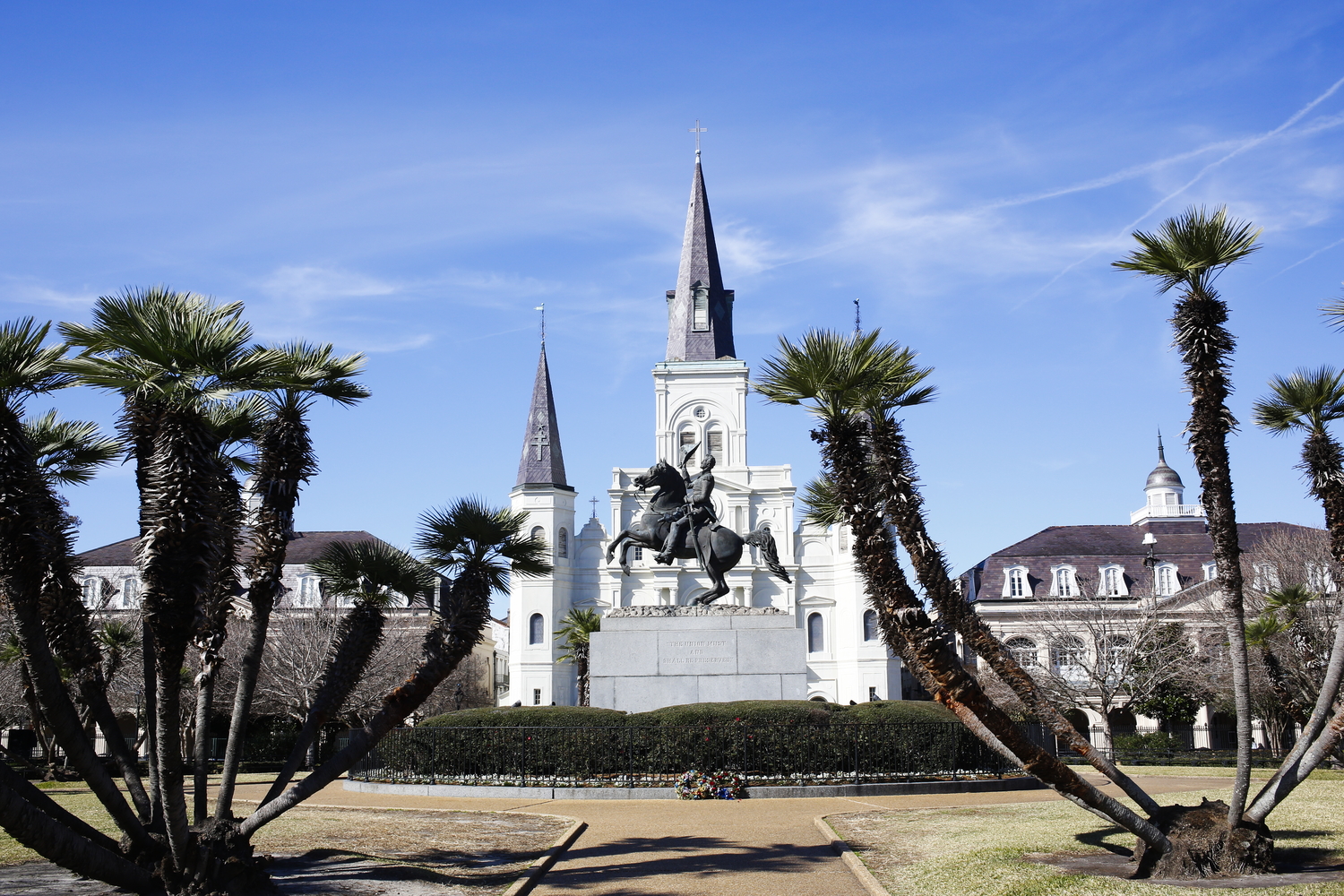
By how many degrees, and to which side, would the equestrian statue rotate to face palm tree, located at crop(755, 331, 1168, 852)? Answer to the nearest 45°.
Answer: approximately 90° to its left

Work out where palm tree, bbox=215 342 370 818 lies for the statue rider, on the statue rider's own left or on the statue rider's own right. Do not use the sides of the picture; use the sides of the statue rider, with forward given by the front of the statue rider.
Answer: on the statue rider's own left

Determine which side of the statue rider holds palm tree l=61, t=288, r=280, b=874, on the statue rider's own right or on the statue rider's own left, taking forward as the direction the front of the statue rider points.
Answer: on the statue rider's own left

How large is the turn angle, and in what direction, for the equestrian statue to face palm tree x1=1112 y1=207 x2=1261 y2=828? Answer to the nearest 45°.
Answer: approximately 90° to its left

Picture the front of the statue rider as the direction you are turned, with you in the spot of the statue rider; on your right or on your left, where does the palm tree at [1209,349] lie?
on your left

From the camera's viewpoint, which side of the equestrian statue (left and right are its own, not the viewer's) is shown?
left

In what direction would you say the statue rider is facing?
to the viewer's left
